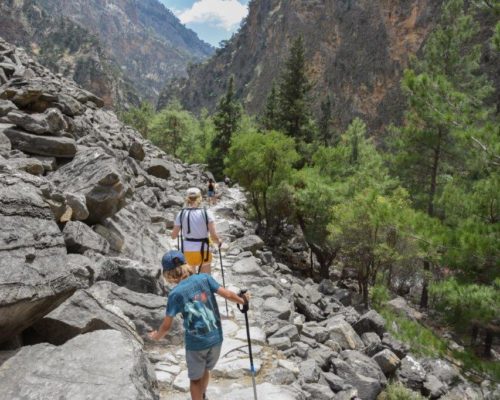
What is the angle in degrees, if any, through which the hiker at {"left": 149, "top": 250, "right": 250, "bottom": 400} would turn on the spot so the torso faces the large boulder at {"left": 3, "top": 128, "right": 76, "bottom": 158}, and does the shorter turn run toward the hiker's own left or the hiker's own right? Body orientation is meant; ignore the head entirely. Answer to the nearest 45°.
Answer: approximately 45° to the hiker's own left

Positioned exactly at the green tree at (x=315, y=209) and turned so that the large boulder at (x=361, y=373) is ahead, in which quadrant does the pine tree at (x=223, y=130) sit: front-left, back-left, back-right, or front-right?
back-right

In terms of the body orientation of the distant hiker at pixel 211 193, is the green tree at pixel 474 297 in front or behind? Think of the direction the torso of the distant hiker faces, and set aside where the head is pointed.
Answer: behind

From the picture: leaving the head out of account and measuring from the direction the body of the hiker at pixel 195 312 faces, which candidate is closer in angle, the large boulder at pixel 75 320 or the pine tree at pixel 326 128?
the pine tree

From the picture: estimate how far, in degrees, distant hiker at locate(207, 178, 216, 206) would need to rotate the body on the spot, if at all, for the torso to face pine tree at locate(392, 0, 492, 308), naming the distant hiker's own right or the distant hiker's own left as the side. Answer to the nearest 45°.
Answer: approximately 90° to the distant hiker's own right

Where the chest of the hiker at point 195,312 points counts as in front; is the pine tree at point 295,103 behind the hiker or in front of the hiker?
in front

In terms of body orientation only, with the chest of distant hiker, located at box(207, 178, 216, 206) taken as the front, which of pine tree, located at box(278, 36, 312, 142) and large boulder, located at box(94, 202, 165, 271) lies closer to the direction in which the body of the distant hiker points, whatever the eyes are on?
the pine tree

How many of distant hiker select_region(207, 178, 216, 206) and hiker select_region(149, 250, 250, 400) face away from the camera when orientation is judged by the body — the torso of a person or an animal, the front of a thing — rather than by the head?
2

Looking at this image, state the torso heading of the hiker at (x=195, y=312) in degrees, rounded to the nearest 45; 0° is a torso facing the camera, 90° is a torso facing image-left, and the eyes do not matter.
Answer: approximately 180°

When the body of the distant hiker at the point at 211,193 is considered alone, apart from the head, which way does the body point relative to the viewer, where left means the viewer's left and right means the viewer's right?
facing away from the viewer

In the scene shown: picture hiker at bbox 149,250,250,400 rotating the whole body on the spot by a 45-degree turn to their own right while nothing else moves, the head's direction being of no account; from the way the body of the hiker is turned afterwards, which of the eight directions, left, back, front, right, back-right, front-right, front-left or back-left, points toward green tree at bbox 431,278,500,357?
front

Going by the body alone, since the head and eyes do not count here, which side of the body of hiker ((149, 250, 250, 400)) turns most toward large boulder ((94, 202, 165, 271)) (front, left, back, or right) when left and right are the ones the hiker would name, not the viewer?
front

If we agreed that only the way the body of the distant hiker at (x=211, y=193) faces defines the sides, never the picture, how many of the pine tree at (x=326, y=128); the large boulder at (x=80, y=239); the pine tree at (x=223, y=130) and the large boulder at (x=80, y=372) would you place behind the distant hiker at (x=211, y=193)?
2
